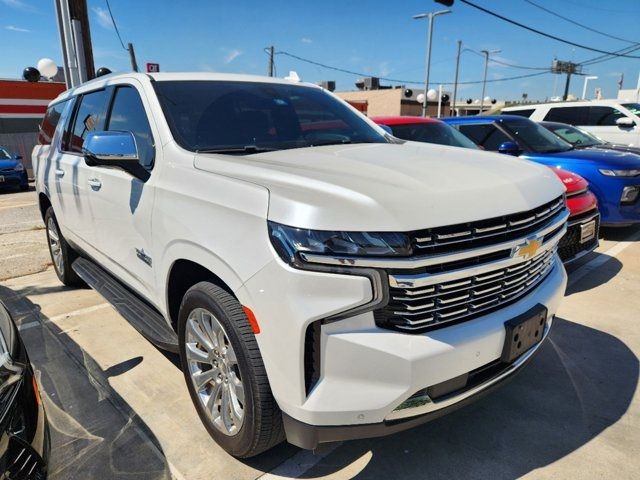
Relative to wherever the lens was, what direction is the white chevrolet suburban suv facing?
facing the viewer and to the right of the viewer

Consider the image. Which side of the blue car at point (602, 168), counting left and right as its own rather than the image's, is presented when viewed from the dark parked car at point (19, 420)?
right

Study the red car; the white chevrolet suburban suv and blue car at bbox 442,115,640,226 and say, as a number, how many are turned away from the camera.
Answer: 0

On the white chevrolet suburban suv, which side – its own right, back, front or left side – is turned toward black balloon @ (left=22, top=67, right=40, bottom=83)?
back

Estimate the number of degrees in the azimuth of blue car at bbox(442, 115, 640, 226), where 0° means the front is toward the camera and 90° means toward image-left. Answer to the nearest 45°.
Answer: approximately 315°

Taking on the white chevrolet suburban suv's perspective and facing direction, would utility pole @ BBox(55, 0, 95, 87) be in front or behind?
behind

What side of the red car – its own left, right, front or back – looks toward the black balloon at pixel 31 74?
back

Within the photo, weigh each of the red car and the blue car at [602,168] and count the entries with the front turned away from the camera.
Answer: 0

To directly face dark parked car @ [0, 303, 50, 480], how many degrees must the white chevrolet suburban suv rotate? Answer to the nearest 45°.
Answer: approximately 135° to its right

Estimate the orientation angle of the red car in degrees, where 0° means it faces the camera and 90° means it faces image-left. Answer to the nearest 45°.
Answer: approximately 315°

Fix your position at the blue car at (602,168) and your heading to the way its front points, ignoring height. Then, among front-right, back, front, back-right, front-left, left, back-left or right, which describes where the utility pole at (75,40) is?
back-right

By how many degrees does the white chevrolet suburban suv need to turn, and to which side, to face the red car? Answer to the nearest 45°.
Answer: approximately 90° to its left
